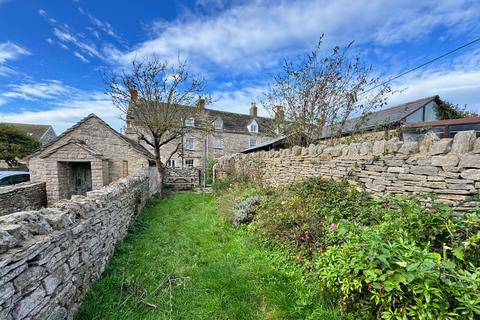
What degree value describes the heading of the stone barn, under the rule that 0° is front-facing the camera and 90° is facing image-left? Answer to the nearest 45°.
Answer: approximately 0°

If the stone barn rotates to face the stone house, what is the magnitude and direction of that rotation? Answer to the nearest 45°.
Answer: approximately 135° to its left

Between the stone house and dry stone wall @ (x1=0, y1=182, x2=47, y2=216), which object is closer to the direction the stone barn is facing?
the dry stone wall

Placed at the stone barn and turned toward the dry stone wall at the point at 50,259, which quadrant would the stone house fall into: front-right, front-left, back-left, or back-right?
back-left

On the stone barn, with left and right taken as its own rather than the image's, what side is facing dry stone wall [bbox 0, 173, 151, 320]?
front

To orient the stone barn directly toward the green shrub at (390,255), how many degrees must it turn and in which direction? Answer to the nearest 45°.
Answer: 0° — it already faces it

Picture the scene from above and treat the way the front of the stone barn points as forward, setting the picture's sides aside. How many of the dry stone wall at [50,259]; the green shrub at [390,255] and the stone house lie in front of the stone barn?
2

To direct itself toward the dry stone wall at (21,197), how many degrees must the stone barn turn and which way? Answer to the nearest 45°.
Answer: approximately 45° to its right

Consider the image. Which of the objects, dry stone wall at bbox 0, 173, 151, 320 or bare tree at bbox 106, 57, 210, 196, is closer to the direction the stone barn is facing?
the dry stone wall

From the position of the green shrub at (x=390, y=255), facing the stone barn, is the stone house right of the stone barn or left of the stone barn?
right
